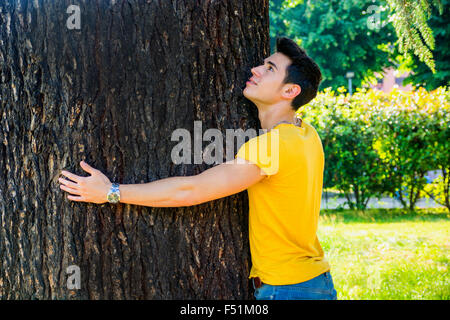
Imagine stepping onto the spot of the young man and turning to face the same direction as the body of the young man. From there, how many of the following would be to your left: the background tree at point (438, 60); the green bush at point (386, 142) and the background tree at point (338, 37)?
0

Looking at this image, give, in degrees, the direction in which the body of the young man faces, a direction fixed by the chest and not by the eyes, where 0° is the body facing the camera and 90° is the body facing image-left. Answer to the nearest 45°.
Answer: approximately 90°

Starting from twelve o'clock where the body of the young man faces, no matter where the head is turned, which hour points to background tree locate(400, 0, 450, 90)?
The background tree is roughly at 4 o'clock from the young man.

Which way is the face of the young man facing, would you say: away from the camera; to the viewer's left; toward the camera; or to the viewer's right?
to the viewer's left

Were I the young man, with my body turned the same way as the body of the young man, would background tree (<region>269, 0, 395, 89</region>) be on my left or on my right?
on my right

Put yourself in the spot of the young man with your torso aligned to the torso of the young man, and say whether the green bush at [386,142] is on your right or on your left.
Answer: on your right
